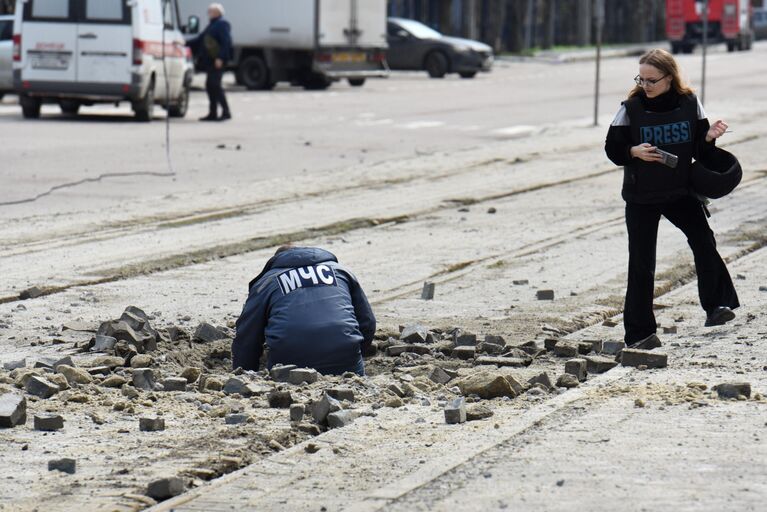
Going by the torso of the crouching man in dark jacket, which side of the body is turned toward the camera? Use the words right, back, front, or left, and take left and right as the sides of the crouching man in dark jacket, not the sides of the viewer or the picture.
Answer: back

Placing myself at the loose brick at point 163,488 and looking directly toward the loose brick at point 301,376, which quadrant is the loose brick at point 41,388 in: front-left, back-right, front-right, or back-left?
front-left

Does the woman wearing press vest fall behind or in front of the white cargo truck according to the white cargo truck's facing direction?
behind

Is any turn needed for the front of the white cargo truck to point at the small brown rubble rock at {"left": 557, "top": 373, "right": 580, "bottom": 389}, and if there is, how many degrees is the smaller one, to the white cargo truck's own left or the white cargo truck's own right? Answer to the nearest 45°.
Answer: approximately 135° to the white cargo truck's own left

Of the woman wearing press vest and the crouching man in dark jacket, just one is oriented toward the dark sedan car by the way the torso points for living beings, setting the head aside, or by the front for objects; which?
the crouching man in dark jacket

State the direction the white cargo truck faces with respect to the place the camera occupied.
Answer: facing away from the viewer and to the left of the viewer

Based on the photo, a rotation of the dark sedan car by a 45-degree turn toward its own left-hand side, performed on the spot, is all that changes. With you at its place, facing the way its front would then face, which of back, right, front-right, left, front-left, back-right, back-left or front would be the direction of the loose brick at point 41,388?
right

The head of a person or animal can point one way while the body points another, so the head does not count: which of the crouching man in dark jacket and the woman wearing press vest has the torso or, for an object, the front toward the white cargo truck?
the crouching man in dark jacket

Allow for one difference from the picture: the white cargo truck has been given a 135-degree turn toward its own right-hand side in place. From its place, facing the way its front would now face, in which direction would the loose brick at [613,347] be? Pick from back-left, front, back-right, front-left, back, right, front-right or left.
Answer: right

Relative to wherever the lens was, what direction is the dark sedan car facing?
facing the viewer and to the right of the viewer

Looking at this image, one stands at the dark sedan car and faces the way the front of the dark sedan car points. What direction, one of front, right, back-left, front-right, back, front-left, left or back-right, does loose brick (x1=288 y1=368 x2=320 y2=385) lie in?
front-right

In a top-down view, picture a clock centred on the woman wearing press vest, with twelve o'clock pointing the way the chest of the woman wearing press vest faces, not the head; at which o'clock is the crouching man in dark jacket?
The crouching man in dark jacket is roughly at 2 o'clock from the woman wearing press vest.

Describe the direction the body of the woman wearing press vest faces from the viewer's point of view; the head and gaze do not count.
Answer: toward the camera

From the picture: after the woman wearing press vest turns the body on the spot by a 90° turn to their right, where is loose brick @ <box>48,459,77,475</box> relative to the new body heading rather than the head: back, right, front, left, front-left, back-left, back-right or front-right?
front-left

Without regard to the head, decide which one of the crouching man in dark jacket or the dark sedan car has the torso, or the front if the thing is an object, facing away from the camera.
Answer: the crouching man in dark jacket

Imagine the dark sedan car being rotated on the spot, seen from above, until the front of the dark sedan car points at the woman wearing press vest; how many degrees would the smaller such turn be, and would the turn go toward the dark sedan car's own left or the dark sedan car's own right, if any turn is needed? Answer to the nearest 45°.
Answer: approximately 45° to the dark sedan car's own right

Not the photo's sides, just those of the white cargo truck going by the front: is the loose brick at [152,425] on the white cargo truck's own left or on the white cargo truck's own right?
on the white cargo truck's own left
